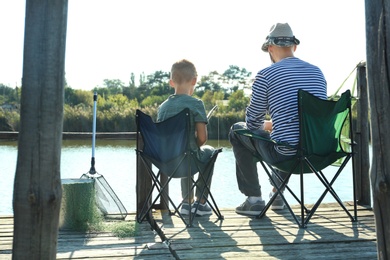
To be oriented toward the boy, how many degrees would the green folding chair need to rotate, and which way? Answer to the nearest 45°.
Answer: approximately 45° to its left

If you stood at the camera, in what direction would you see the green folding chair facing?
facing away from the viewer and to the left of the viewer

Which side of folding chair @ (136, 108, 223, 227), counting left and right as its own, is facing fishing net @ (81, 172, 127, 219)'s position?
left

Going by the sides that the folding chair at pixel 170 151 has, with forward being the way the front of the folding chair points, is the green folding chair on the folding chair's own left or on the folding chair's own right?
on the folding chair's own right

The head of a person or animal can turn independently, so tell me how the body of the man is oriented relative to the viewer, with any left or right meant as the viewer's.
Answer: facing away from the viewer and to the left of the viewer

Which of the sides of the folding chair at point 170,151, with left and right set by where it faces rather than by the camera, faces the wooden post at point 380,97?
right

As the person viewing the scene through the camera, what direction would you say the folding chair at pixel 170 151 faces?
facing away from the viewer and to the right of the viewer

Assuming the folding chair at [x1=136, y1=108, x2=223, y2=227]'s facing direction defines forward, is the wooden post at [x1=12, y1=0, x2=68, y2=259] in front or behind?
behind

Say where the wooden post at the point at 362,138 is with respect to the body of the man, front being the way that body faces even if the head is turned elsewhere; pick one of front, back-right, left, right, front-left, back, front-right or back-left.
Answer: right

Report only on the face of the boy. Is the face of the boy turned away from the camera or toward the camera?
away from the camera
